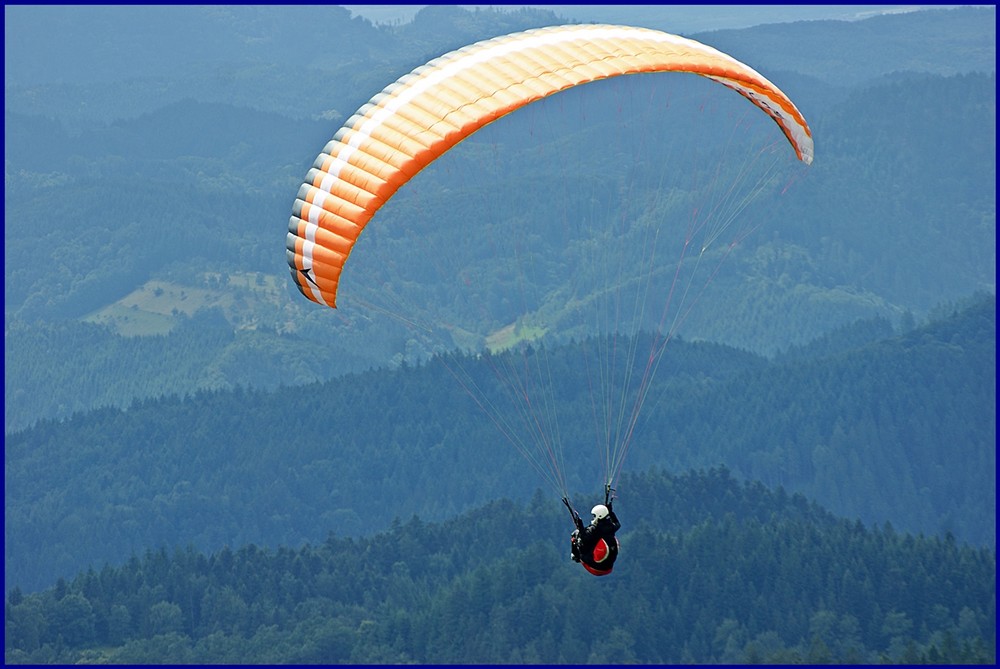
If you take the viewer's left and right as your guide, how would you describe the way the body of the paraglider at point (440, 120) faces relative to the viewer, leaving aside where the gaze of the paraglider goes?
facing away from the viewer and to the left of the viewer
